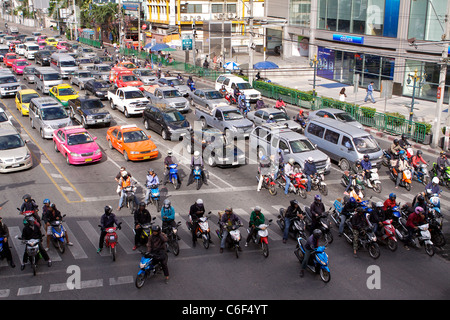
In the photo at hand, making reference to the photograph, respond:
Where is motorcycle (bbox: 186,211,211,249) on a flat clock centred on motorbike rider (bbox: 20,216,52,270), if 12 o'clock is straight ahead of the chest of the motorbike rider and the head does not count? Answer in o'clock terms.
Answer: The motorcycle is roughly at 9 o'clock from the motorbike rider.

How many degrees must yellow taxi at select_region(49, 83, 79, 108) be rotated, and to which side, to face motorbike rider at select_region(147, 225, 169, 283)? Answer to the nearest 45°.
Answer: approximately 45° to its right

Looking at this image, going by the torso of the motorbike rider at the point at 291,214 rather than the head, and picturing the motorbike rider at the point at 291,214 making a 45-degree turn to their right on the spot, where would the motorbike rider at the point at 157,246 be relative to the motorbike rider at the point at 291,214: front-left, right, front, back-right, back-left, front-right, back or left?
front-right

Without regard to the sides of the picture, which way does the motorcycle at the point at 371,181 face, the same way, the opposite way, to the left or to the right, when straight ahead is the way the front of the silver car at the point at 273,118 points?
the same way

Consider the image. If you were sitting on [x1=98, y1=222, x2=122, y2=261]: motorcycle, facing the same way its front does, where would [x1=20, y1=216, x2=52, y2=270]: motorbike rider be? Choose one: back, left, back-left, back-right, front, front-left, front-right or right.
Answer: right

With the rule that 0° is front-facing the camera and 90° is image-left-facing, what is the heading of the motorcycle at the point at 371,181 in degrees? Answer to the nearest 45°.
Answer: approximately 315°

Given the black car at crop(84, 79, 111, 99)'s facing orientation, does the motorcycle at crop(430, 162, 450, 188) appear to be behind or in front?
in front

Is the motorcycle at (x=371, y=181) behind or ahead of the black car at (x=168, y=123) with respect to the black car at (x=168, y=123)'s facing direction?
ahead

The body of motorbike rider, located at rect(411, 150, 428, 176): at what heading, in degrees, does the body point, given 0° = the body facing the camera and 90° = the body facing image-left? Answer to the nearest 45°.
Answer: approximately 315°

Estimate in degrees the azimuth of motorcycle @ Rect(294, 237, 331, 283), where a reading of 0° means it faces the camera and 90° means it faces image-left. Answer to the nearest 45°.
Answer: approximately 315°

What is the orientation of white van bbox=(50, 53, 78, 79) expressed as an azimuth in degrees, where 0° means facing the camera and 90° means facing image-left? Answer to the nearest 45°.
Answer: approximately 315°

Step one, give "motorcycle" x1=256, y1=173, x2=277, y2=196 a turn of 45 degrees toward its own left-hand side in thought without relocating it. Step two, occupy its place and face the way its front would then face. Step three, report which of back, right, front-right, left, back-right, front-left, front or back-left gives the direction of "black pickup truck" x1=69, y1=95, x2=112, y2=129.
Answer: back-left

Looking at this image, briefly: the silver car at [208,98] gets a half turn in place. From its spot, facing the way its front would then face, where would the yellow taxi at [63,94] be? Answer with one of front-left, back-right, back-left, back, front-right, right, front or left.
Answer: front-left

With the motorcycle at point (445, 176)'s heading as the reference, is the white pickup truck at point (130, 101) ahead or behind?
behind

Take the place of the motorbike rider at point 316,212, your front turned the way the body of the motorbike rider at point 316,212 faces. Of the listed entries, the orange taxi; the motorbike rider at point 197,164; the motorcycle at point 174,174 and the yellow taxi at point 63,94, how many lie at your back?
4

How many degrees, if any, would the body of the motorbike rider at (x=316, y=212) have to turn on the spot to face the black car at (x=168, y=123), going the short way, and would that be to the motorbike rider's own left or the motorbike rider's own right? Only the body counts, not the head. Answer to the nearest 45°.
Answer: approximately 180°

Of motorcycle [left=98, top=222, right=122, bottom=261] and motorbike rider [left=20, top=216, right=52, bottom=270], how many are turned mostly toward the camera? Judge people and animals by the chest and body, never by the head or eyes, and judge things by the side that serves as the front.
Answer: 2

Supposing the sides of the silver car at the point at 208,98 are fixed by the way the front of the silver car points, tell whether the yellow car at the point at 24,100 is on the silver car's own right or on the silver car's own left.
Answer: on the silver car's own right

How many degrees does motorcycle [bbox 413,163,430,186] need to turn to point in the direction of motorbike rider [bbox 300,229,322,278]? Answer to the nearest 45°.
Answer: approximately 45° to its right

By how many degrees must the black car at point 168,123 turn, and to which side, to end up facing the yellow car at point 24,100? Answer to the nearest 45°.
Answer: approximately 180°

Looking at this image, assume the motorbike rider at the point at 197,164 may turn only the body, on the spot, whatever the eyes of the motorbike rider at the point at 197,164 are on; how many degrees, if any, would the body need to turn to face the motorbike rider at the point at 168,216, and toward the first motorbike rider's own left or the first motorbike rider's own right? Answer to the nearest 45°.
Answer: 0° — they already face them

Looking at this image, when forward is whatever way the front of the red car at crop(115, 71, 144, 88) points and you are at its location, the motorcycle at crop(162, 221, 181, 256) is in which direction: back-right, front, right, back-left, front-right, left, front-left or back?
front-right

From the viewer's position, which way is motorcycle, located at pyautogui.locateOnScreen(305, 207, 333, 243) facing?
facing the viewer and to the right of the viewer
